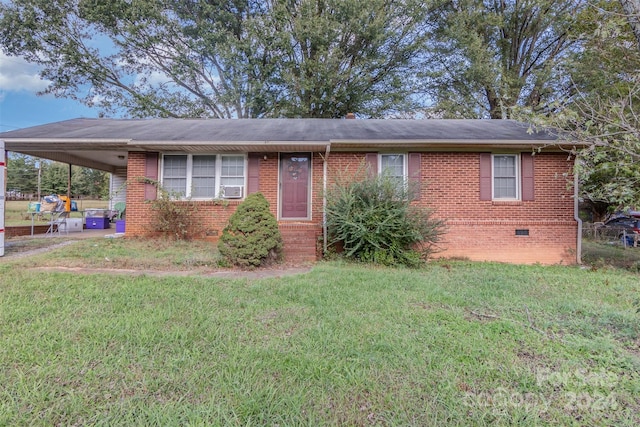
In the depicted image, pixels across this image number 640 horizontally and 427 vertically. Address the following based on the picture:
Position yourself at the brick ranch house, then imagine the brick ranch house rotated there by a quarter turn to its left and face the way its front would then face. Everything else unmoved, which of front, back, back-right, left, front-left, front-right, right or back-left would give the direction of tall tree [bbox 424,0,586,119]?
front-left

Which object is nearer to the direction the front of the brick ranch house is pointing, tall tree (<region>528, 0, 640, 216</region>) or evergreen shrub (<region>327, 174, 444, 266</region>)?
the evergreen shrub

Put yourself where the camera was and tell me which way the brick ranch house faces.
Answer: facing the viewer

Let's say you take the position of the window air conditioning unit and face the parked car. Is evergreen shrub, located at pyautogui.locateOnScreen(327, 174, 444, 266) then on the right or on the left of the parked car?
right
